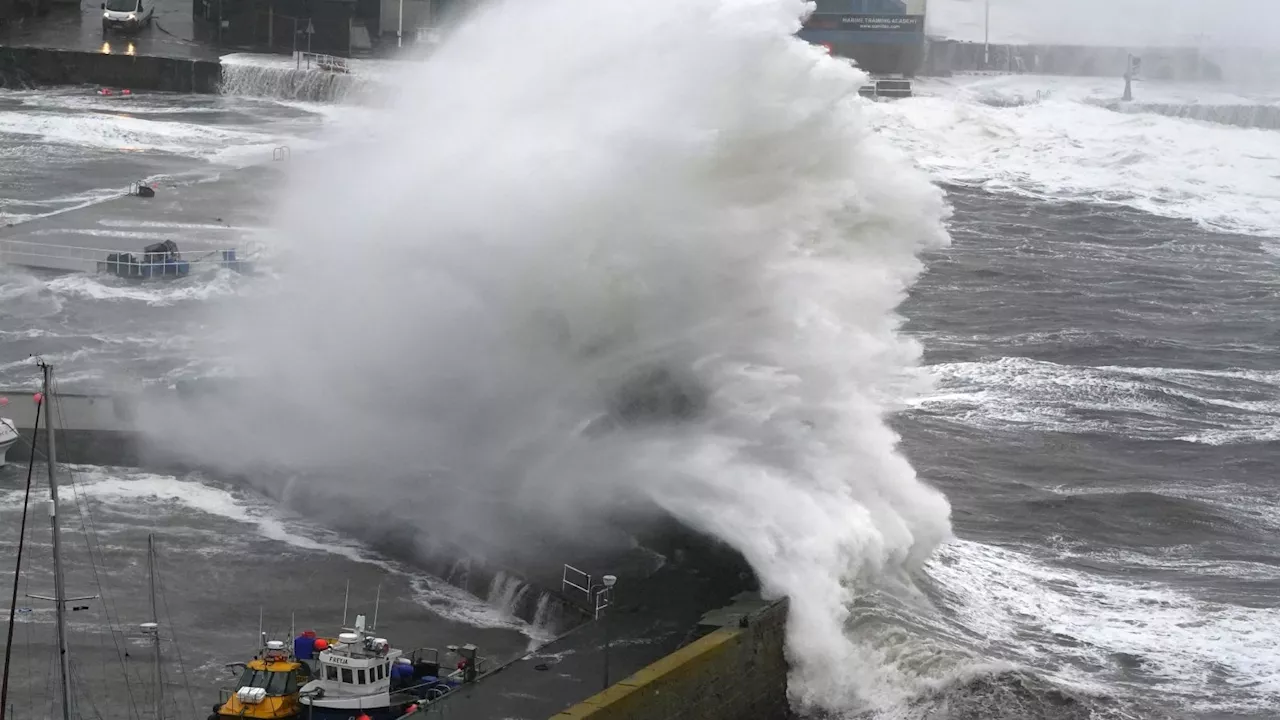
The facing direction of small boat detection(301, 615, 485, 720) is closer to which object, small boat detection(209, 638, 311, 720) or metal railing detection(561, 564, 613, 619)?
the small boat

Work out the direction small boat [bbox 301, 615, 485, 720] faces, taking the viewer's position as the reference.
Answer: facing the viewer and to the left of the viewer

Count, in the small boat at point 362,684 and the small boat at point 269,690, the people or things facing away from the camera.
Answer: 0

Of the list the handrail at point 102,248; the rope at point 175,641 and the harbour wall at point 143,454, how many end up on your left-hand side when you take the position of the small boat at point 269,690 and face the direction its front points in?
0

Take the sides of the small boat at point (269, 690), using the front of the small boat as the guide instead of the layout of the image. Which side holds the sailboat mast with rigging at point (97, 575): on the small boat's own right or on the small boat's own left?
on the small boat's own right

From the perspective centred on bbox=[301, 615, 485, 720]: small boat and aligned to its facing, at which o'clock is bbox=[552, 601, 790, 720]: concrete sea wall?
The concrete sea wall is roughly at 7 o'clock from the small boat.

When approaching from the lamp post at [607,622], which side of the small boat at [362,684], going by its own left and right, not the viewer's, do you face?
back

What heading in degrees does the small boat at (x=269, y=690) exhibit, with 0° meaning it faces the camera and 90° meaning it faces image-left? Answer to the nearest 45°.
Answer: approximately 45°

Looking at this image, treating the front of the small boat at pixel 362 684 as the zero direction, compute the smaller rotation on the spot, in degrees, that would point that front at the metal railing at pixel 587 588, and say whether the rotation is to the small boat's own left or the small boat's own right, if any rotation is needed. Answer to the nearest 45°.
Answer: approximately 180°

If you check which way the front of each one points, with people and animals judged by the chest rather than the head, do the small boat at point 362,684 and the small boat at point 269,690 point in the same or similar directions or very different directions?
same or similar directions

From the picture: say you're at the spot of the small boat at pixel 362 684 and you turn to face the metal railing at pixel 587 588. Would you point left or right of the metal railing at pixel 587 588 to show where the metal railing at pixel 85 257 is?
left

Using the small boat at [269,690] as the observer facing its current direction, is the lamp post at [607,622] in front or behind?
behind

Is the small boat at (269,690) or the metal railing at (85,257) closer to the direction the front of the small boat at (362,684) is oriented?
the small boat
